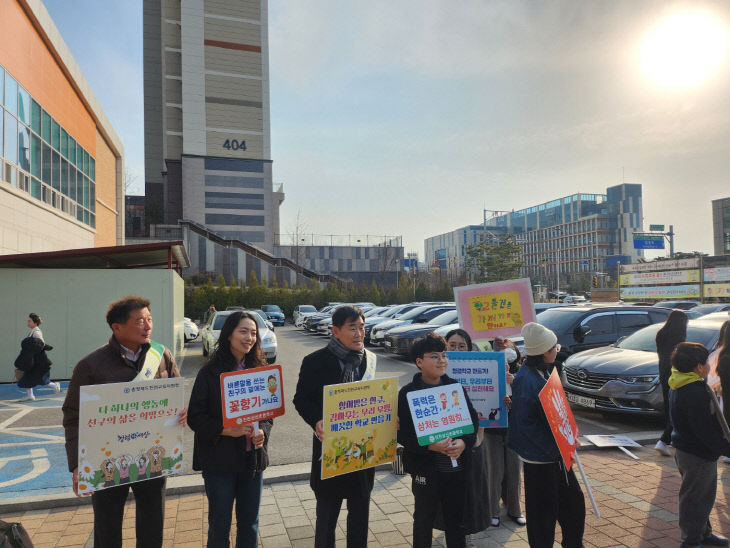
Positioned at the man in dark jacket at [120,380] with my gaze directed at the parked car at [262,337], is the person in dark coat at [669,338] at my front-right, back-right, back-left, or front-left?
front-right

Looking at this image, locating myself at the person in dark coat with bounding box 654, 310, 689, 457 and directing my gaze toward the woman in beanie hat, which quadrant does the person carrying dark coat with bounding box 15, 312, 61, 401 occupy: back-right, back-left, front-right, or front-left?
front-right

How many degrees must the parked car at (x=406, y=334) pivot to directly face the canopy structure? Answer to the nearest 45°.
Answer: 0° — it already faces it

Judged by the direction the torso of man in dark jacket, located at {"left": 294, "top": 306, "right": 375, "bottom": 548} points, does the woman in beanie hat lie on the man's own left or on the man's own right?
on the man's own left

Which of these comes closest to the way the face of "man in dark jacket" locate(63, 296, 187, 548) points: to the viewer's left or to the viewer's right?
to the viewer's right

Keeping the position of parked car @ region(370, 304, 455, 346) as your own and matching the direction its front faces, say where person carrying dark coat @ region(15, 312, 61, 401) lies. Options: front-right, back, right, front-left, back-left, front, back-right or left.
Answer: front

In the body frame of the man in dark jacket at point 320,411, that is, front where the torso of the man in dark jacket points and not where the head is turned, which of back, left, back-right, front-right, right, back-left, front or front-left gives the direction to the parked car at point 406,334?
back-left

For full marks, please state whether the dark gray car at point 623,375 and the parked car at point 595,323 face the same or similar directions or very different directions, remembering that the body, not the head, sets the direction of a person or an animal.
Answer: same or similar directions

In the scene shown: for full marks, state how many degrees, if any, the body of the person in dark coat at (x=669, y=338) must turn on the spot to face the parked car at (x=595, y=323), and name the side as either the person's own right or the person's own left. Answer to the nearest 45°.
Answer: approximately 90° to the person's own left
